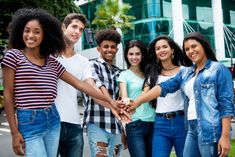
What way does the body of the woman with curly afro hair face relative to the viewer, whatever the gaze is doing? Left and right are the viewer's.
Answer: facing the viewer and to the right of the viewer

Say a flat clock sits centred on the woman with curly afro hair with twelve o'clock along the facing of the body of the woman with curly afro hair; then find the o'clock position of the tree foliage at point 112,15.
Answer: The tree foliage is roughly at 8 o'clock from the woman with curly afro hair.
